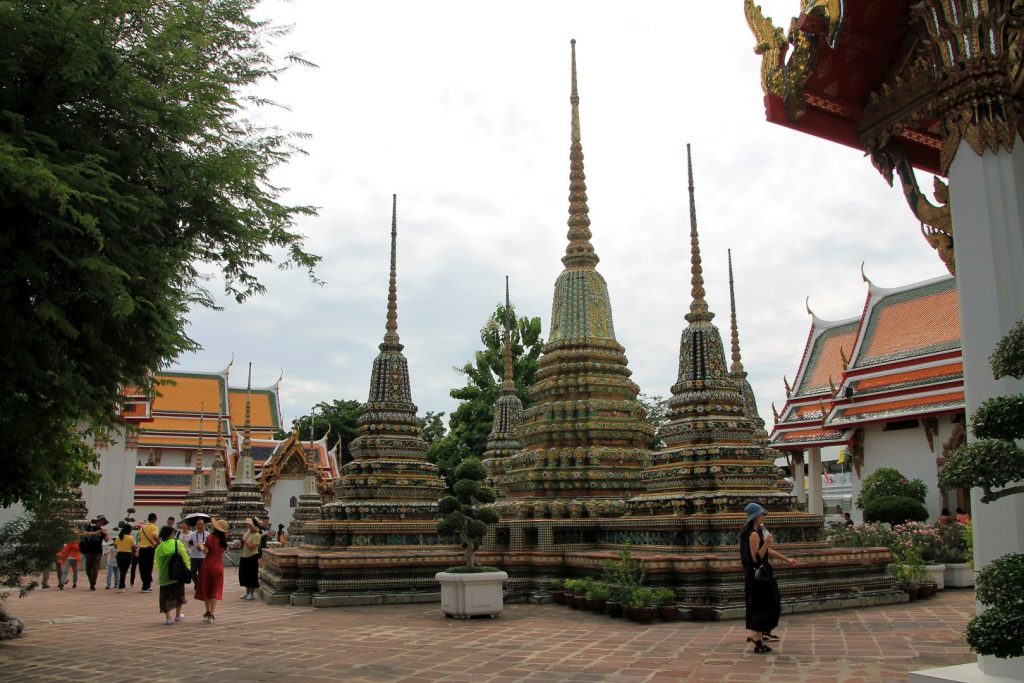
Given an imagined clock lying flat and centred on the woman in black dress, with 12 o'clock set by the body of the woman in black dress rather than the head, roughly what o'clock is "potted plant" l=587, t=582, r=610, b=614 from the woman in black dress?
The potted plant is roughly at 8 o'clock from the woman in black dress.

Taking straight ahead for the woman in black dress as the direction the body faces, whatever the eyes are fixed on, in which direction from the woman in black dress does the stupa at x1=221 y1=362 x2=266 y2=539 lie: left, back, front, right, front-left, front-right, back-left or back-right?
back-left

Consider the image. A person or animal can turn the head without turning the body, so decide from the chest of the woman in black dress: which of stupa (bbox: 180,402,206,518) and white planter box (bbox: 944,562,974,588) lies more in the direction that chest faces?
the white planter box

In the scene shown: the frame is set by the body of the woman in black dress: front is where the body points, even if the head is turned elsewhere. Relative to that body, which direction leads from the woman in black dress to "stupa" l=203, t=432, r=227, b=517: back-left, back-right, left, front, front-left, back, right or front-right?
back-left

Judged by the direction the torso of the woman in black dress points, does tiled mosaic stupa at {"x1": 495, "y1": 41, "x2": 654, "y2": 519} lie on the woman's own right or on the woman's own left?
on the woman's own left

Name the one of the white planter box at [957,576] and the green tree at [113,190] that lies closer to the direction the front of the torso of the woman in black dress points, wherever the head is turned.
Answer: the white planter box

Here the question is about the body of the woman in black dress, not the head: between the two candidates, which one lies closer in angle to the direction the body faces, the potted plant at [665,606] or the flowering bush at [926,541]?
the flowering bush

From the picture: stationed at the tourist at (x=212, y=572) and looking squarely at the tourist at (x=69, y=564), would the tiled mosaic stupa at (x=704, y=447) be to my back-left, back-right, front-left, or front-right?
back-right

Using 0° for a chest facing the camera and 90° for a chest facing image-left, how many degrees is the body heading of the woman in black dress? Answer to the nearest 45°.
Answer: approximately 270°

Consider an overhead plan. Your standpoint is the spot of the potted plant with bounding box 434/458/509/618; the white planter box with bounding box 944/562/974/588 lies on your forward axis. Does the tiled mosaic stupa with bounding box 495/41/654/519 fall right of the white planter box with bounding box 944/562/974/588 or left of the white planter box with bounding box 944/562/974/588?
left
